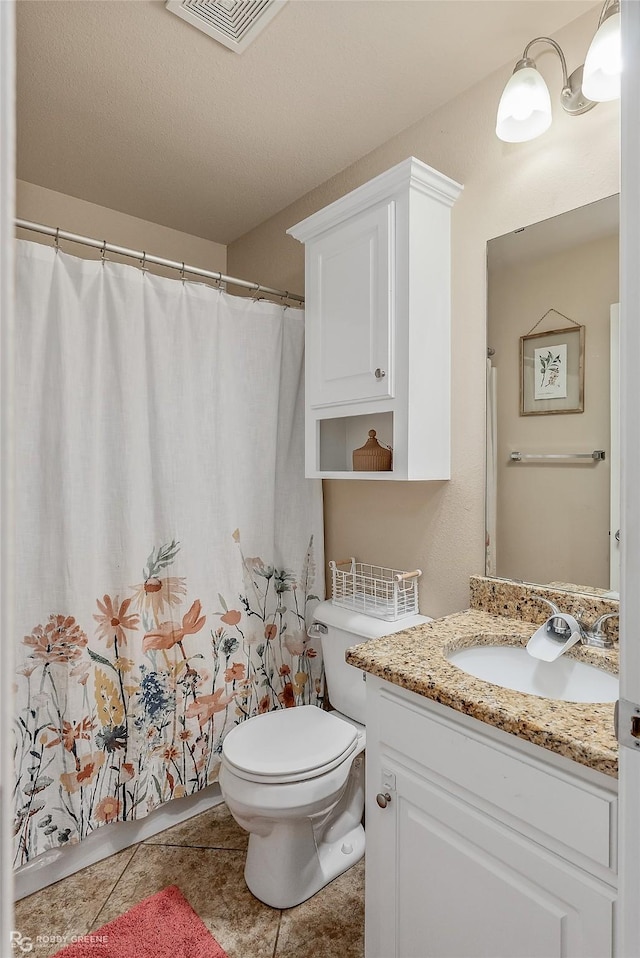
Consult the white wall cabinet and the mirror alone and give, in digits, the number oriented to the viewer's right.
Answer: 0

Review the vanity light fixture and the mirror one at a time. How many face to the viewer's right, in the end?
0

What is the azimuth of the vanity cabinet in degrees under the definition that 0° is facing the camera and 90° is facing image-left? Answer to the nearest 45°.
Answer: approximately 45°

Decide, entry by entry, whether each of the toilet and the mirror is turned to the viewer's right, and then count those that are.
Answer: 0

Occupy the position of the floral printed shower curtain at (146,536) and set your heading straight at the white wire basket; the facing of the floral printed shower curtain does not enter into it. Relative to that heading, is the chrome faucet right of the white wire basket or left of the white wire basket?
right

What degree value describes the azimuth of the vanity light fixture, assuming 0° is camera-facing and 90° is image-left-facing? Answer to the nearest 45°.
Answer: approximately 45°

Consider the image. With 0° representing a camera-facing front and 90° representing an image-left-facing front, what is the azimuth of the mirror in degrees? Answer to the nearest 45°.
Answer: approximately 45°

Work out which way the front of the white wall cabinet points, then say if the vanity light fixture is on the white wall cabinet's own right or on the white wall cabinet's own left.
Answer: on the white wall cabinet's own left

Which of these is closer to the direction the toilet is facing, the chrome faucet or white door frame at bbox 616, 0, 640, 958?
the white door frame
